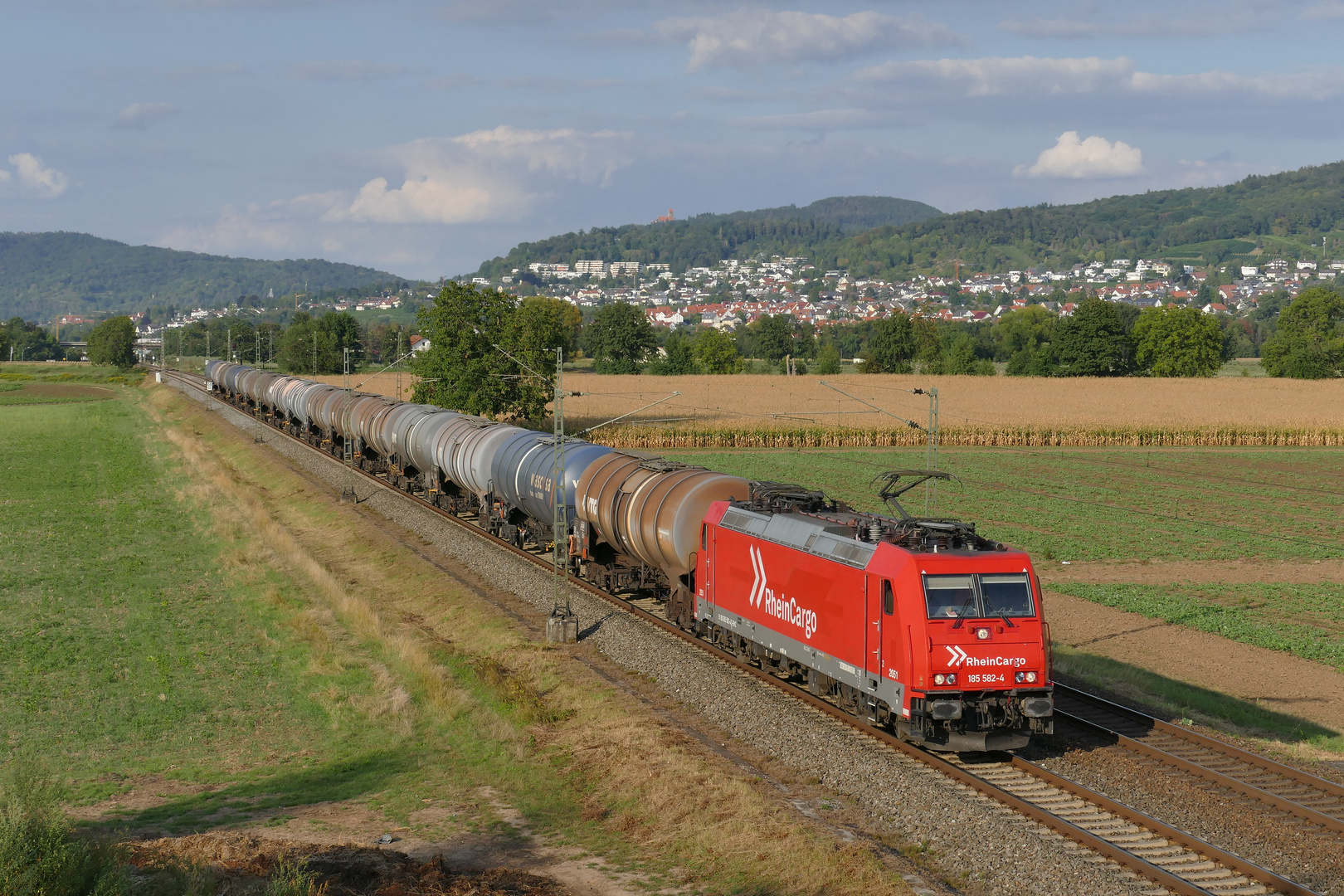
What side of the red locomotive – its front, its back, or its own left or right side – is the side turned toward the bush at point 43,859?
right

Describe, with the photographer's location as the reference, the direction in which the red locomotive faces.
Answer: facing the viewer and to the right of the viewer

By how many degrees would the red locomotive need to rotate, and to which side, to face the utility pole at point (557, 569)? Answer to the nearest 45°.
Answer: approximately 180°
